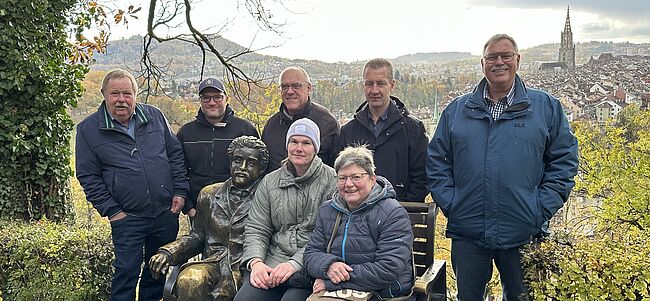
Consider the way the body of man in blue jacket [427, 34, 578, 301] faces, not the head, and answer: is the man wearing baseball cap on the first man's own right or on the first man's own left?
on the first man's own right

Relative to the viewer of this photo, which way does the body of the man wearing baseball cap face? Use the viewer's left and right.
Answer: facing the viewer

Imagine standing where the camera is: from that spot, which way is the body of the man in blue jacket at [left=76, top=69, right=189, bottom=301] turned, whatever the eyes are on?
toward the camera

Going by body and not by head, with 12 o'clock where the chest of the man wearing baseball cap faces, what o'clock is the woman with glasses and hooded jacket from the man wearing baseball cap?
The woman with glasses and hooded jacket is roughly at 11 o'clock from the man wearing baseball cap.

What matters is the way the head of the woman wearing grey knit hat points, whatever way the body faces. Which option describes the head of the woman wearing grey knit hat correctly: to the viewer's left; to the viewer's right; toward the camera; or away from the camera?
toward the camera

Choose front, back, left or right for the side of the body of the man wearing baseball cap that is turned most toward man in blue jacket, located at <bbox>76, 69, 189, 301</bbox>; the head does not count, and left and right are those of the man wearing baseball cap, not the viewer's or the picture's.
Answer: right

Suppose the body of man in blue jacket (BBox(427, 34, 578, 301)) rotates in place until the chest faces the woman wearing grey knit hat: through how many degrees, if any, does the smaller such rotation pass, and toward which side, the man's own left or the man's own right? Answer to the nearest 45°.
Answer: approximately 90° to the man's own right

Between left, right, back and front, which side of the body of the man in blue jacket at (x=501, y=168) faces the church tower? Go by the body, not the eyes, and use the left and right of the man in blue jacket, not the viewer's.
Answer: back

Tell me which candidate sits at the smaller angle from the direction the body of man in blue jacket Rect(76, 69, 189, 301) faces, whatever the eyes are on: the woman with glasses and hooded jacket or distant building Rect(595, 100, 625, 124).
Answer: the woman with glasses and hooded jacket

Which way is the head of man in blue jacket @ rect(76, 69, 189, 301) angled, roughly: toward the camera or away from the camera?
toward the camera

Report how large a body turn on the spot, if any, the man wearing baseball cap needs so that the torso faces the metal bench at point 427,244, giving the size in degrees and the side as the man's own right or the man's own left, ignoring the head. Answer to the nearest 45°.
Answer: approximately 45° to the man's own left

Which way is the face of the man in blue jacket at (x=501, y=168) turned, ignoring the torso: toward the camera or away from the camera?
toward the camera
